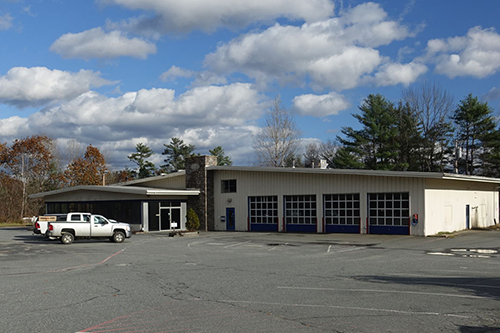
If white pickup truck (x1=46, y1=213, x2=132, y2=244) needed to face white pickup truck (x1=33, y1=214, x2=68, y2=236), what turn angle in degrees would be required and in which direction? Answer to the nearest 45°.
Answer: approximately 135° to its left

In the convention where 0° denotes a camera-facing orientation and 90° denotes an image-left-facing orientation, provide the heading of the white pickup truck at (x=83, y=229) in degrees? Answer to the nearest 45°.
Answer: approximately 270°

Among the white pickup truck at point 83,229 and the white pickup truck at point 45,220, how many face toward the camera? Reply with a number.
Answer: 0
